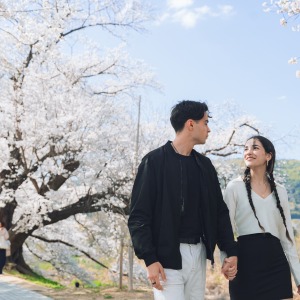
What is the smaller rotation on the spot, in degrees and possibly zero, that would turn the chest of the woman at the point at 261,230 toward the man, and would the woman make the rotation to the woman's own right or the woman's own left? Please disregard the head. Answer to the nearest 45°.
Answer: approximately 45° to the woman's own right

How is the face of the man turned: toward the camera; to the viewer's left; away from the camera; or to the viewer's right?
to the viewer's right

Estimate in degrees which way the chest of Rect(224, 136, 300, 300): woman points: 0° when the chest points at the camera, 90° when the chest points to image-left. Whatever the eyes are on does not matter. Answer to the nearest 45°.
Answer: approximately 0°
